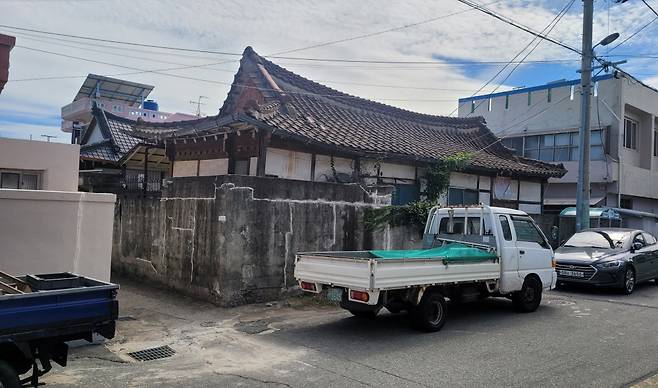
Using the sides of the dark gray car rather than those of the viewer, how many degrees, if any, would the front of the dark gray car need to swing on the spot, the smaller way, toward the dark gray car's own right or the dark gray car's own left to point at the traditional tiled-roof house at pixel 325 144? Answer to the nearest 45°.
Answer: approximately 45° to the dark gray car's own right

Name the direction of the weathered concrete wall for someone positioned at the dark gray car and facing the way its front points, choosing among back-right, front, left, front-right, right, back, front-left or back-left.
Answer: front

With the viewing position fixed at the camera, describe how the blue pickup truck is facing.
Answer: facing the viewer and to the left of the viewer

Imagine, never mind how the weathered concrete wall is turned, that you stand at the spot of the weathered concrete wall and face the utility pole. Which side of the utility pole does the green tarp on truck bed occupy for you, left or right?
right

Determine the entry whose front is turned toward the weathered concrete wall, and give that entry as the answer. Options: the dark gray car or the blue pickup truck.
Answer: the dark gray car

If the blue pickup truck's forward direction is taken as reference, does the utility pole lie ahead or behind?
behind

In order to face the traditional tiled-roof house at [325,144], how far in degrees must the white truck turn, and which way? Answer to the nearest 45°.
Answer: approximately 90° to its left

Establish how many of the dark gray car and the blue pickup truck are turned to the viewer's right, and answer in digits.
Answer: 0

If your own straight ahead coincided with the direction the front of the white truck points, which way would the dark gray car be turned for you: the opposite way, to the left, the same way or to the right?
the opposite way

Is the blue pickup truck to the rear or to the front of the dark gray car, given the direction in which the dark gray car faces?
to the front

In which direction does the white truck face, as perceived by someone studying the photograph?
facing away from the viewer and to the right of the viewer

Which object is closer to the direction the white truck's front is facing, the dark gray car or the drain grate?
the dark gray car

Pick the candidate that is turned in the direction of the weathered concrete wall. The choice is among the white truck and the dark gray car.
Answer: the dark gray car

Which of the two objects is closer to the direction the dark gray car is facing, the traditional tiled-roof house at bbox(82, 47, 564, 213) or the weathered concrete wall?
the weathered concrete wall

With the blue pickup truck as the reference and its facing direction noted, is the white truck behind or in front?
behind

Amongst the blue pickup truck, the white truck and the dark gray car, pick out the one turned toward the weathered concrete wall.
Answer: the dark gray car
